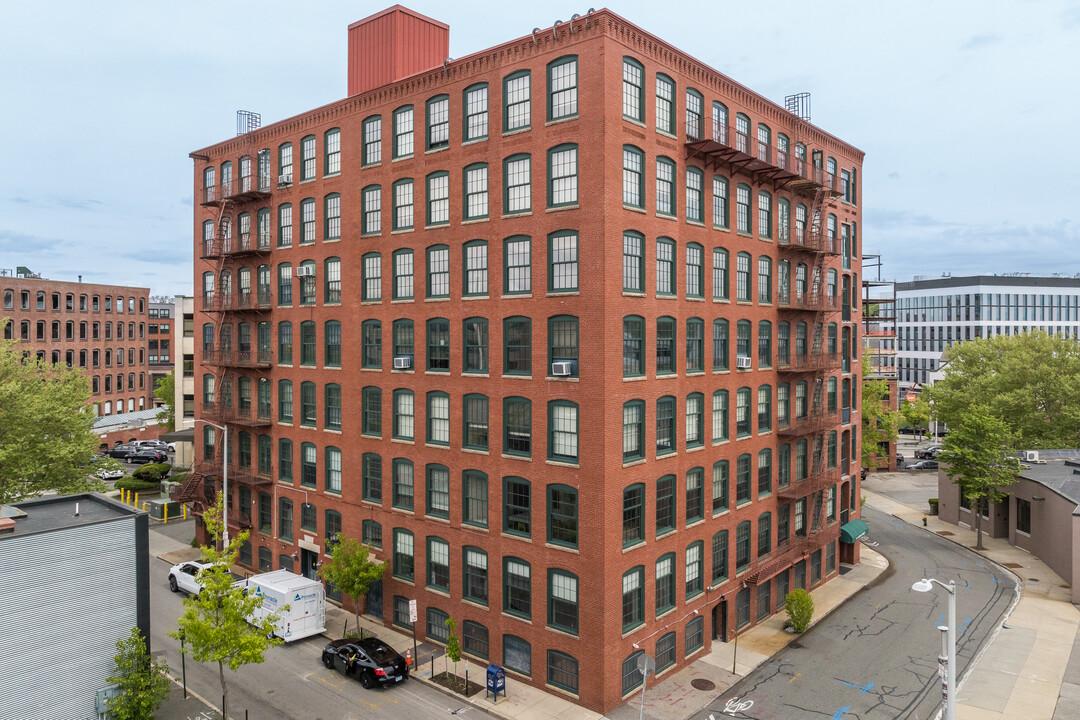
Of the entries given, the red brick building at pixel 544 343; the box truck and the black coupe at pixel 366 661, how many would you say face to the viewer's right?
0

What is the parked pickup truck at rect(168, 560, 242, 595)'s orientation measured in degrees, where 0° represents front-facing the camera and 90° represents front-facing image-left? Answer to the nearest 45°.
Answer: approximately 135°

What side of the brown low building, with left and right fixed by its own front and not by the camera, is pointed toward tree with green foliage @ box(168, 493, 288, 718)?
front

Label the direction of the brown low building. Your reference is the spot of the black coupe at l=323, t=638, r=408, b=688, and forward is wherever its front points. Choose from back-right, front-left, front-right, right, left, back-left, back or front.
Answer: back-right

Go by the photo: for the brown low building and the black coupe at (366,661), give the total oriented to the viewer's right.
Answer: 0

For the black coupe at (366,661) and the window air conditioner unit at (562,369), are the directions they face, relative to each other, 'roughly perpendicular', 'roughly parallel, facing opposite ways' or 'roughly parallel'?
roughly perpendicular

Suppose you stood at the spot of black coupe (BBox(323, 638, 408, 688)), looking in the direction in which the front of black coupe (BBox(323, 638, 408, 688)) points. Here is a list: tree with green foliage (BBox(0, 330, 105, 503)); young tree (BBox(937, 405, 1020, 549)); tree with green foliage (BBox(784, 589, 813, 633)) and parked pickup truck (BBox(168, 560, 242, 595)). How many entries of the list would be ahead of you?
2

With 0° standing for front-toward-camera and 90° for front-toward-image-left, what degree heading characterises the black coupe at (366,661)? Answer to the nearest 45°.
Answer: approximately 135°

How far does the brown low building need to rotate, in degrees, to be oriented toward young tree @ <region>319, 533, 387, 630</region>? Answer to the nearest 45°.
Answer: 0° — it already faces it

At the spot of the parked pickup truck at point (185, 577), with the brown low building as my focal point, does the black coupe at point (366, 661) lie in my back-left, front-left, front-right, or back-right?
front-right

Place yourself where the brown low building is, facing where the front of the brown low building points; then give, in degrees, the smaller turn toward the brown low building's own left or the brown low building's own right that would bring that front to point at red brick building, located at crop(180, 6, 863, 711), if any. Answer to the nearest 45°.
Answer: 0° — it already faces it

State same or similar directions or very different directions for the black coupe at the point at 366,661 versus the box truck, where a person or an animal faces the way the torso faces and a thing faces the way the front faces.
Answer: same or similar directions

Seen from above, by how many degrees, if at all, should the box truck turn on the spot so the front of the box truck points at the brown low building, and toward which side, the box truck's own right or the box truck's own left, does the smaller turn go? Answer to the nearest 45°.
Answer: approximately 135° to the box truck's own right

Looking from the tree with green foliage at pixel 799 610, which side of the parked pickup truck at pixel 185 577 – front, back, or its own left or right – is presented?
back

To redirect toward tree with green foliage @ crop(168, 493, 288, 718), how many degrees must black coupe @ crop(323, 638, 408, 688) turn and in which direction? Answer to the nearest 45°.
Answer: approximately 90° to its left

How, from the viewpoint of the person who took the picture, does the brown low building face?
facing the viewer and to the left of the viewer

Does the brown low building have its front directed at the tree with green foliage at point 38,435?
yes
